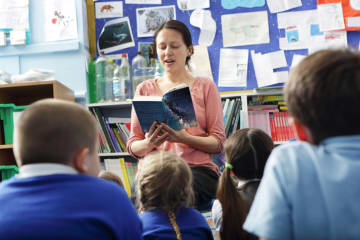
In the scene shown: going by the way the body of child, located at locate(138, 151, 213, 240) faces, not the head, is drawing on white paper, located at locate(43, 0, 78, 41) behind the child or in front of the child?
in front

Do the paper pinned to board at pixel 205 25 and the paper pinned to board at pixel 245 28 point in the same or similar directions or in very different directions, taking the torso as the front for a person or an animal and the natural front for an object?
same or similar directions

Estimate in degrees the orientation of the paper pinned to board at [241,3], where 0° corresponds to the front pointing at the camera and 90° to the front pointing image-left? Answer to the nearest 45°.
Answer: approximately 0°

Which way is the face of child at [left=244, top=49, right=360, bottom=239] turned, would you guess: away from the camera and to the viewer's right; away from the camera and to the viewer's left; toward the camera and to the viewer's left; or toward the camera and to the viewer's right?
away from the camera and to the viewer's left

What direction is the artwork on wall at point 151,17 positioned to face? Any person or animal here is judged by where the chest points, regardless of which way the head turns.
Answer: toward the camera

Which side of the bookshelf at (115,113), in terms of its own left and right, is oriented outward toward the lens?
front

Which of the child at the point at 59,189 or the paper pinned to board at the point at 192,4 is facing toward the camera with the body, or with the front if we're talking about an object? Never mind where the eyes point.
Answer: the paper pinned to board

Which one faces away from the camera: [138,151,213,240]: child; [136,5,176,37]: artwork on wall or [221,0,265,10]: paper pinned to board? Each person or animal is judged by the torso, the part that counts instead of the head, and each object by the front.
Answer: the child

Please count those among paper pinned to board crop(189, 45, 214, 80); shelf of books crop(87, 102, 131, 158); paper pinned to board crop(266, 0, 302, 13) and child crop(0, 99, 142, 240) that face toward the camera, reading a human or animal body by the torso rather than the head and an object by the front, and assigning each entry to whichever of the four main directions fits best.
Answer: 3

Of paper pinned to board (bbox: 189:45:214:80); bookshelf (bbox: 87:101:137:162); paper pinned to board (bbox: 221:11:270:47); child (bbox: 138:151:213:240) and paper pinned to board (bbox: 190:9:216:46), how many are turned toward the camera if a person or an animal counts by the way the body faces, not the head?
4

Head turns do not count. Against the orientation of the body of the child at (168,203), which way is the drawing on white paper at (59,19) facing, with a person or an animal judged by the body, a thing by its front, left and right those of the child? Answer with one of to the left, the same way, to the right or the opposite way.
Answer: the opposite way

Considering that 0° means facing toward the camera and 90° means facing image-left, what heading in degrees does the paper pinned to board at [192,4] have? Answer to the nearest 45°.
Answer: approximately 0°
